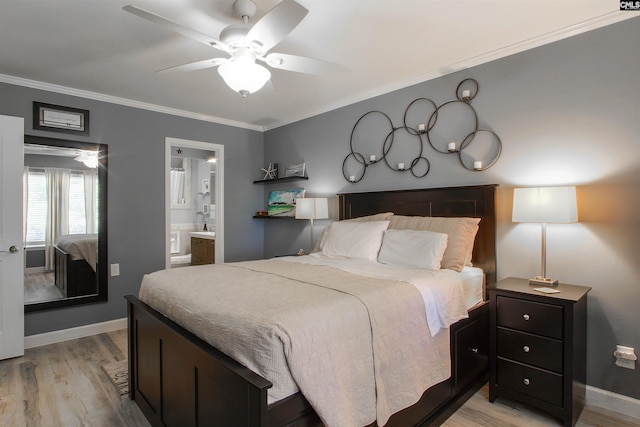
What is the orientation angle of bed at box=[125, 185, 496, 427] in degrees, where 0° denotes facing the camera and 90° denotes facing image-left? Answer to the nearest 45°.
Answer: approximately 45°

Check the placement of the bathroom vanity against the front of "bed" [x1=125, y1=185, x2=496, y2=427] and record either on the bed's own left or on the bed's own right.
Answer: on the bed's own right

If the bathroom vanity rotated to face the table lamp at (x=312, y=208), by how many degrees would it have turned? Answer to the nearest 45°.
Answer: approximately 90° to its left

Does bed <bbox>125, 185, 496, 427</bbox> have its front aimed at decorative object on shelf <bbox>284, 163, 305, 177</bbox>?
no

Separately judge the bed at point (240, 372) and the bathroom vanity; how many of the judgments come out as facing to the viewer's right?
0

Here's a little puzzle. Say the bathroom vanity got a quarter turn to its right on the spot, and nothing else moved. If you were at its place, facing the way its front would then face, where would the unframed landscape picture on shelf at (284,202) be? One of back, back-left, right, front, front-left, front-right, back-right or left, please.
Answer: back

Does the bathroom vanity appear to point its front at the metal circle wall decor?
no

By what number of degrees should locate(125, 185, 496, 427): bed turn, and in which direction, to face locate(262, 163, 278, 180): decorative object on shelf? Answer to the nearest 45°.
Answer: approximately 135° to its right

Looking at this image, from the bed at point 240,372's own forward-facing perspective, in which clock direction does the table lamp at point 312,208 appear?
The table lamp is roughly at 5 o'clock from the bed.

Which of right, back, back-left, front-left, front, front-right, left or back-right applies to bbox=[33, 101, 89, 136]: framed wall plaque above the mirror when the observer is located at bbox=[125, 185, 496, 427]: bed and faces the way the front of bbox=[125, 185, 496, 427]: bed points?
right
